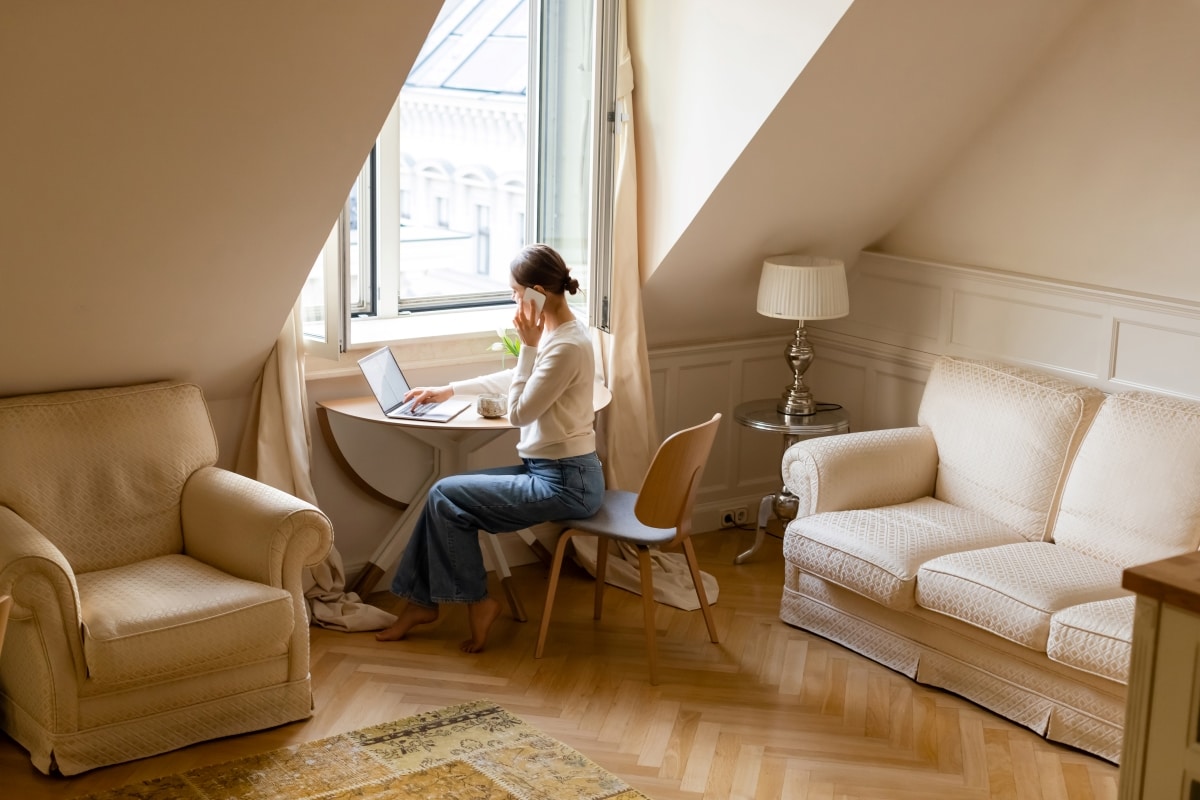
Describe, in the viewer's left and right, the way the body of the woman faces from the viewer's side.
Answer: facing to the left of the viewer

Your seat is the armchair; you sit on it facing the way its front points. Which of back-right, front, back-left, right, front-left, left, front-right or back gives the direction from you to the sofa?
front-left

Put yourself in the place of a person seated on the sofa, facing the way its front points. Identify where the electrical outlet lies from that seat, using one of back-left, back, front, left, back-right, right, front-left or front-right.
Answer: right

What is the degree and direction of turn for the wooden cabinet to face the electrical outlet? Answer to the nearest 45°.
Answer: approximately 90° to its right

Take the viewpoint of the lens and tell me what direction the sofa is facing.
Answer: facing the viewer and to the left of the viewer

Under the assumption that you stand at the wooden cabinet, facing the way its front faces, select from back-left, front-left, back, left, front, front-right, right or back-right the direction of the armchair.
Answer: front-right

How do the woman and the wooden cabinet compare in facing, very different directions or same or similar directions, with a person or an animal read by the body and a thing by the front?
same or similar directions

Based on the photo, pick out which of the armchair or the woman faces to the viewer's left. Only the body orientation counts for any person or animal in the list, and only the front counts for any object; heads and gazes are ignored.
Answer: the woman

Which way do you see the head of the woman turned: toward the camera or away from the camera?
away from the camera

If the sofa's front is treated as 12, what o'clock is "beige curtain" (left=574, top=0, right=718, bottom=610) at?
The beige curtain is roughly at 2 o'clock from the sofa.

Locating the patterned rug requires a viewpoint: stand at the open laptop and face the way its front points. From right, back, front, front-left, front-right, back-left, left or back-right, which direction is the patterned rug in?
front-right

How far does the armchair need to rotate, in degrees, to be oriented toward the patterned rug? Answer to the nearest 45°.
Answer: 0° — it already faces it

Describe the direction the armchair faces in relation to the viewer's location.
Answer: facing the viewer and to the right of the viewer

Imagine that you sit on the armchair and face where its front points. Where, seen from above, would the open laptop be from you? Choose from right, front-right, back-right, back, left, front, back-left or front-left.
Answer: left
